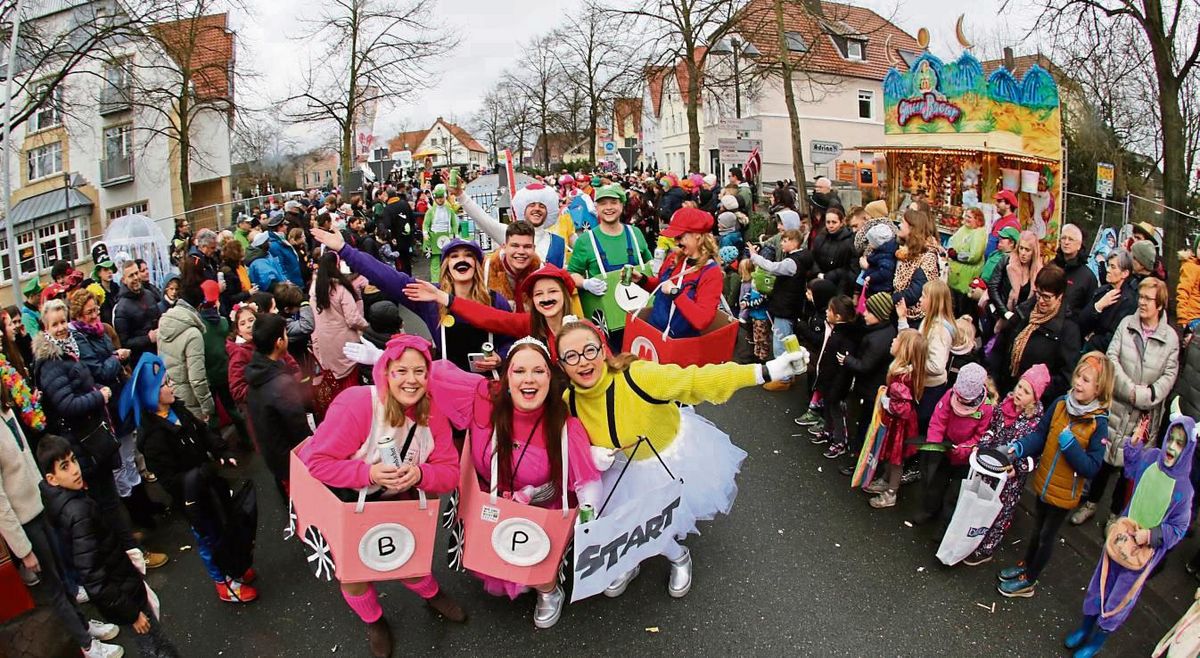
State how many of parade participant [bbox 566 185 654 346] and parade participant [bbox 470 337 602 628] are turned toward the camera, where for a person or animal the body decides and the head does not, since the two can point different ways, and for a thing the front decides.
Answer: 2

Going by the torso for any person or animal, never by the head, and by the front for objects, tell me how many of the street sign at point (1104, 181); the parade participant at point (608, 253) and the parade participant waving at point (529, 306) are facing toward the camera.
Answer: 3

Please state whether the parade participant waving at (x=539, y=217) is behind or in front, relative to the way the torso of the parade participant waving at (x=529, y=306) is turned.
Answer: behind

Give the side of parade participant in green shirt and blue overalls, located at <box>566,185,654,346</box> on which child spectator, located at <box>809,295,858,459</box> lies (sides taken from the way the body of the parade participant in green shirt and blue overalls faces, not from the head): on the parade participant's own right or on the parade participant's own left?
on the parade participant's own left

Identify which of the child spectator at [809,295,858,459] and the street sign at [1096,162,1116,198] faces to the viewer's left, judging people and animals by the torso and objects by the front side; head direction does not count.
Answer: the child spectator

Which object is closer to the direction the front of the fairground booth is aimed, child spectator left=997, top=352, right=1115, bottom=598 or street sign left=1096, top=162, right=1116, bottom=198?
the child spectator

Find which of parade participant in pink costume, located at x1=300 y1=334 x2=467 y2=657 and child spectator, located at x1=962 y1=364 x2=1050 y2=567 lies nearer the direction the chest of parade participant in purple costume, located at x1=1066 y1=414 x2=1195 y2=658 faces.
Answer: the parade participant in pink costume

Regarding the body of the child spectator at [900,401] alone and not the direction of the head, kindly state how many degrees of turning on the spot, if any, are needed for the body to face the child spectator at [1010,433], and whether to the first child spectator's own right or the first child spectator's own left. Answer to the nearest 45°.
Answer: approximately 135° to the first child spectator's own left
